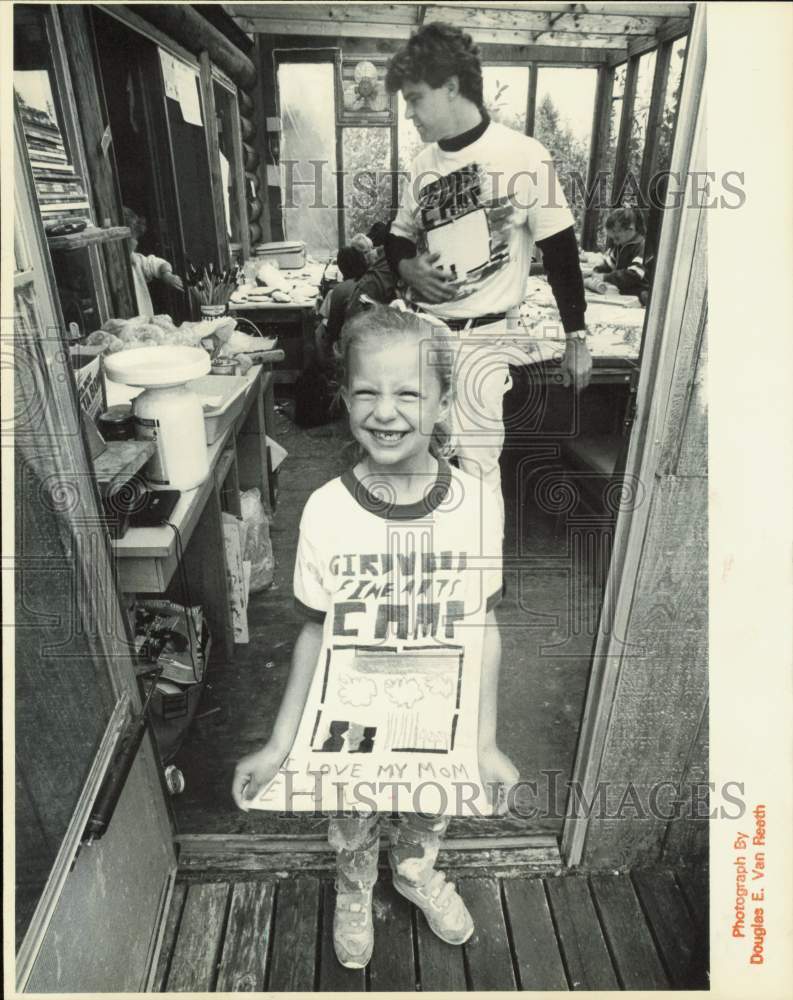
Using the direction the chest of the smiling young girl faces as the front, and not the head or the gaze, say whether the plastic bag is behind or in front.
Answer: behind

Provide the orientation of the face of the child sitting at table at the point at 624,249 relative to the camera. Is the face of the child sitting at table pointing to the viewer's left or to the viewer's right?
to the viewer's left

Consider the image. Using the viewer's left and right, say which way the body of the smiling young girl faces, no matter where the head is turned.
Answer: facing the viewer

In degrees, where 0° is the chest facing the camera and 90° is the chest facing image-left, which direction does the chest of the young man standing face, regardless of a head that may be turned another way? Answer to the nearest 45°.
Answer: approximately 45°

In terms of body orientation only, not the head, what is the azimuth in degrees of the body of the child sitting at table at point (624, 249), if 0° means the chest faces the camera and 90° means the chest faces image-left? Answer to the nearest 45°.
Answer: approximately 45°

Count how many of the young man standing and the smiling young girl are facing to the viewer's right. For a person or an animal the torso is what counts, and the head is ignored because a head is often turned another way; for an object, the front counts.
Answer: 0

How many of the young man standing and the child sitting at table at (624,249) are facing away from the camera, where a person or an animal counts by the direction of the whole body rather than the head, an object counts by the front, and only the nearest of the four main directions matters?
0
